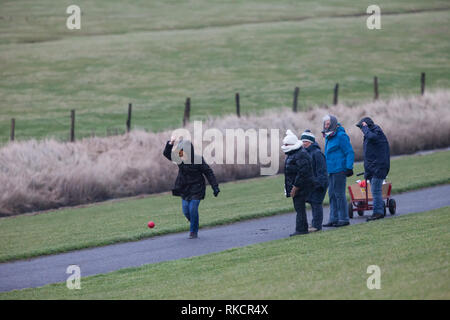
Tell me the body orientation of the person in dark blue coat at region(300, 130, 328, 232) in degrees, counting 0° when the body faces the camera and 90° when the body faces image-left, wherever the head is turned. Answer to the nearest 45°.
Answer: approximately 90°

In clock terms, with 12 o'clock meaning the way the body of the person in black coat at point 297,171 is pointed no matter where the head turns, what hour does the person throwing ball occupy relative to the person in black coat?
The person throwing ball is roughly at 1 o'clock from the person in black coat.

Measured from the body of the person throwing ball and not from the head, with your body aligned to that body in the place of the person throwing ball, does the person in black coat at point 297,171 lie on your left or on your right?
on your left

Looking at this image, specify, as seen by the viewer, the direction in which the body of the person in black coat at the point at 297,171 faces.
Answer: to the viewer's left

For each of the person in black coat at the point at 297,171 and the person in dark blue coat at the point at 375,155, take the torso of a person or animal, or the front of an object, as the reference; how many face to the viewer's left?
2

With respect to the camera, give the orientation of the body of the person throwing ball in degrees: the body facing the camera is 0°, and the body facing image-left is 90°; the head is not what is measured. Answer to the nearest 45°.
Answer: approximately 45°

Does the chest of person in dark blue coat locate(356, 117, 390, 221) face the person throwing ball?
yes

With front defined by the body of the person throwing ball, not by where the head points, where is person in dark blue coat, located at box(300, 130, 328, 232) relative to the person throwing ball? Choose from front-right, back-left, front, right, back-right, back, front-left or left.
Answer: back-left

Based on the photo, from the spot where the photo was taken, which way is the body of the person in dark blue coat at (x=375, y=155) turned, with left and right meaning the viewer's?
facing to the left of the viewer

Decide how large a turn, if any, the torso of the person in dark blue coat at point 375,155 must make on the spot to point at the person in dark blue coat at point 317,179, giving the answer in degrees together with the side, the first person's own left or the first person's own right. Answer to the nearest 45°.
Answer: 0° — they already face them
